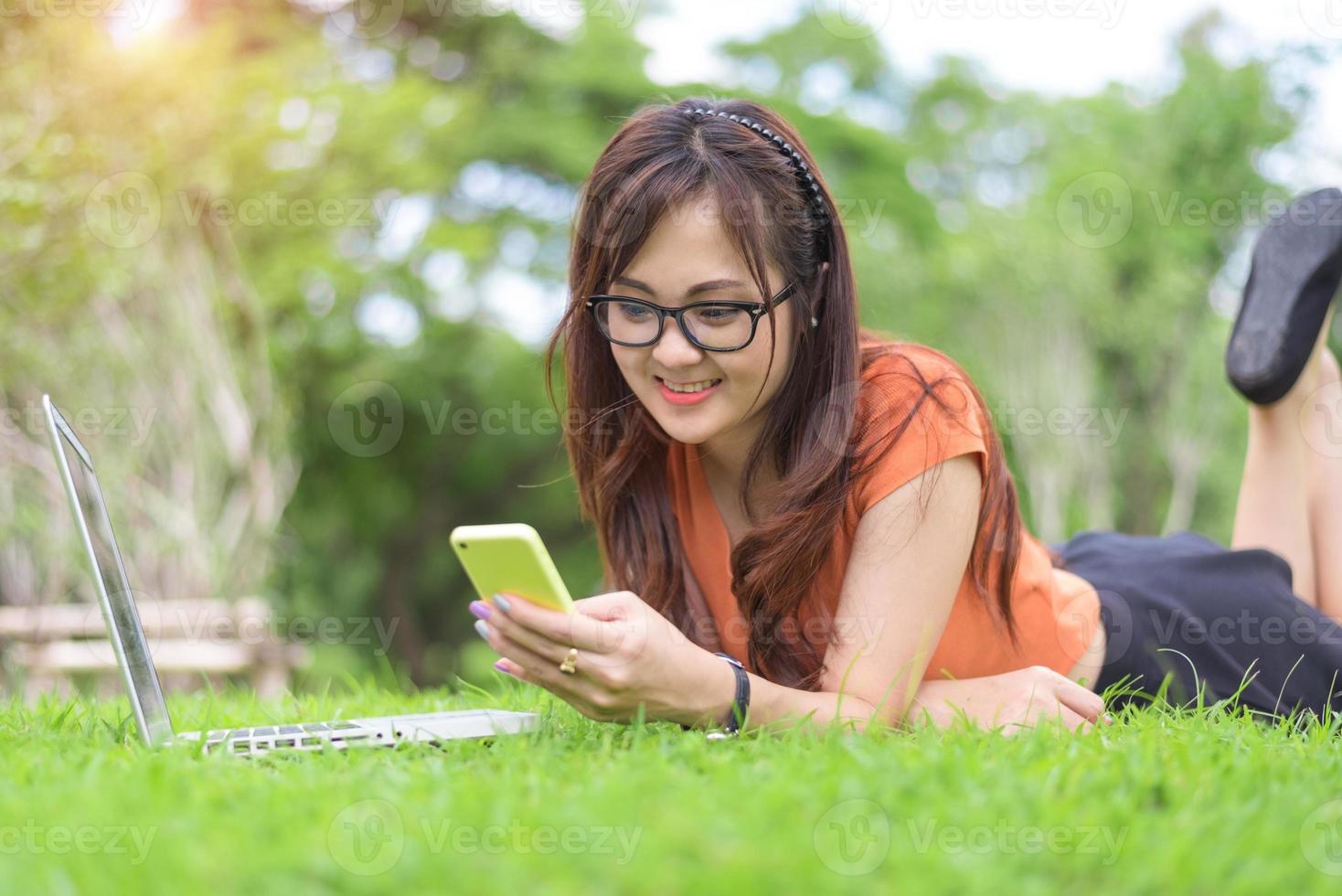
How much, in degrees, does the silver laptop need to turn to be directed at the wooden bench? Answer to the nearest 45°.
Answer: approximately 90° to its left

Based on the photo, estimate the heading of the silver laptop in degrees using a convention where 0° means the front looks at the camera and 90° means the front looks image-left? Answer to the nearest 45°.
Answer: approximately 270°

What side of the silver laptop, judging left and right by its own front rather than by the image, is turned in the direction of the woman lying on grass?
front

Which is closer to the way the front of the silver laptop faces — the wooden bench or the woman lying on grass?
the woman lying on grass
